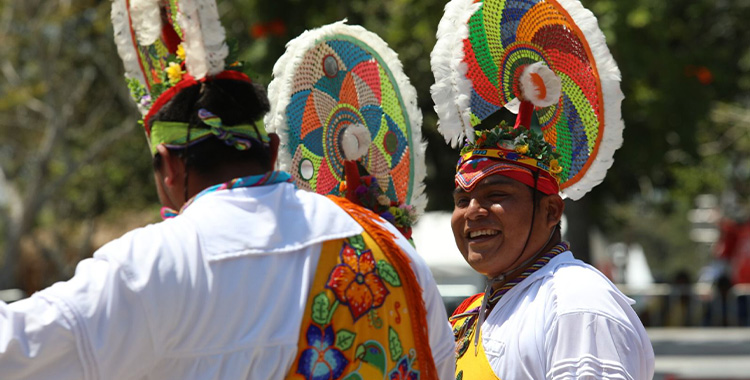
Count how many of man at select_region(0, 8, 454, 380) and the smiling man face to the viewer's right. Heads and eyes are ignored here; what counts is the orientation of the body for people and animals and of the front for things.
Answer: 0

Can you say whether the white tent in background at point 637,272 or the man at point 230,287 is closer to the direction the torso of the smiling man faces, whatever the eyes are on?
the man

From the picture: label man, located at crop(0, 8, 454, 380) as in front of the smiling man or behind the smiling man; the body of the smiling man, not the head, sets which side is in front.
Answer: in front

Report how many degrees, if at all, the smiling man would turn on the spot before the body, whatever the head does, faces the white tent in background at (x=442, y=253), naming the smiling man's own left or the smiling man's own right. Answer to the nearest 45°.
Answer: approximately 135° to the smiling man's own right

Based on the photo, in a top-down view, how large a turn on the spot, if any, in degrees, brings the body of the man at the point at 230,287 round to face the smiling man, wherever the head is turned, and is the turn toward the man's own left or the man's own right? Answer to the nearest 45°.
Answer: approximately 90° to the man's own right

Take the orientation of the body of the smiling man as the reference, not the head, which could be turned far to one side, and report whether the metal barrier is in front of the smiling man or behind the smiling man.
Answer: behind

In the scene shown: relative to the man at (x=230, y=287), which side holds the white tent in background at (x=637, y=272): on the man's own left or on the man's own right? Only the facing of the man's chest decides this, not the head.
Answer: on the man's own right

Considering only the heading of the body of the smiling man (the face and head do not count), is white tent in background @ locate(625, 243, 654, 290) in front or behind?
behind

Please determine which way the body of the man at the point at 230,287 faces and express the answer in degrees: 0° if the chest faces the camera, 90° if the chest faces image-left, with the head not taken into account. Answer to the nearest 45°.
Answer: approximately 135°
